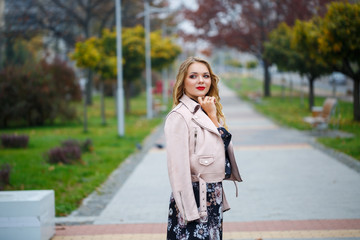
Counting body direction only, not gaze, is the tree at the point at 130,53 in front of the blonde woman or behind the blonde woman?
behind

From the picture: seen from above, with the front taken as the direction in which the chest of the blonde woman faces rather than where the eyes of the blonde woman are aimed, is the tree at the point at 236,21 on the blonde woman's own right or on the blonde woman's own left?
on the blonde woman's own left

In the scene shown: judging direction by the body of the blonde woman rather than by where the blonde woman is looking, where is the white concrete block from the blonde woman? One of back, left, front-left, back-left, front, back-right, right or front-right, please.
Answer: back

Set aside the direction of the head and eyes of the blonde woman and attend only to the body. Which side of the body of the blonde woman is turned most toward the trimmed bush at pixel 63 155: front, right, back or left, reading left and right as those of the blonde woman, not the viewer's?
back

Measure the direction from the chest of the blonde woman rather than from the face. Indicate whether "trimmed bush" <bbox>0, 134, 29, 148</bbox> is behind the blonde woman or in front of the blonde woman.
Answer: behind

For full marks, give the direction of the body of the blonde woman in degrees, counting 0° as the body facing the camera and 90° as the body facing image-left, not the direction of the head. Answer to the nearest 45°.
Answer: approximately 315°

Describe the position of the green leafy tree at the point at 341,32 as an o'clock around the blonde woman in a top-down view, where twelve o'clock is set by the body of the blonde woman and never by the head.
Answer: The green leafy tree is roughly at 8 o'clock from the blonde woman.
